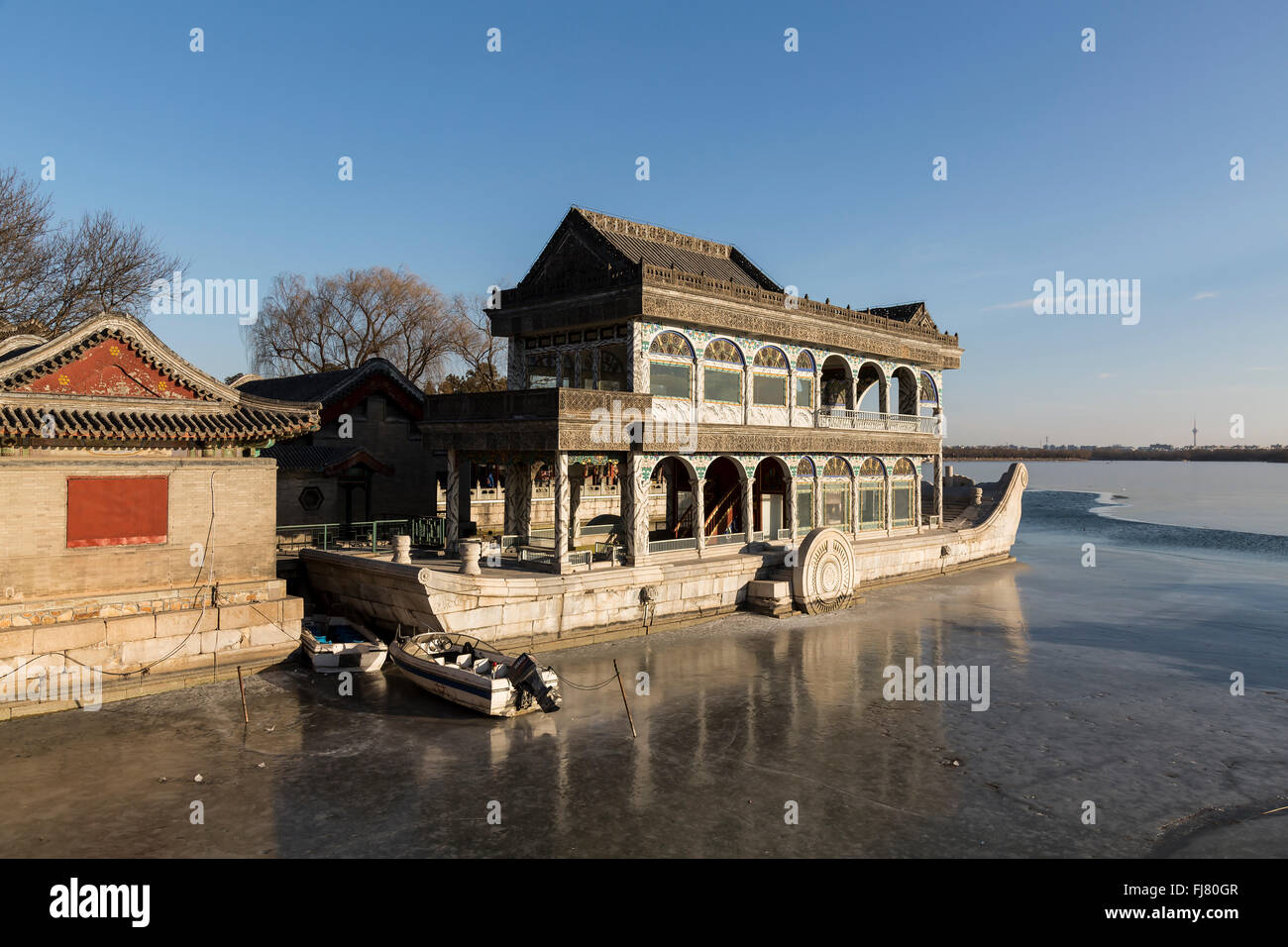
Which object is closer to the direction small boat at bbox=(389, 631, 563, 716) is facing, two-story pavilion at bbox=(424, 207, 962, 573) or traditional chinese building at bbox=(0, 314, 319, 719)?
the traditional chinese building

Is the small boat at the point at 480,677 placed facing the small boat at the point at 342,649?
yes

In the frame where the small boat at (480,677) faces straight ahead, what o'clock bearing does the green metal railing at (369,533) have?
The green metal railing is roughly at 1 o'clock from the small boat.

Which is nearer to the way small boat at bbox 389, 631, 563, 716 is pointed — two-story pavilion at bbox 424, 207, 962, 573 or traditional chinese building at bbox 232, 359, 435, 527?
the traditional chinese building

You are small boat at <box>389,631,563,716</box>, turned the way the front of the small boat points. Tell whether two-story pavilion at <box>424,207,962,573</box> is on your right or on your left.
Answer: on your right

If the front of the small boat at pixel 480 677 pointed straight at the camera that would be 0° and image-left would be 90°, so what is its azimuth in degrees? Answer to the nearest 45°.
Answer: approximately 135°

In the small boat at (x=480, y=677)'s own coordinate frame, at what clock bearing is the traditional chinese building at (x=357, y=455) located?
The traditional chinese building is roughly at 1 o'clock from the small boat.

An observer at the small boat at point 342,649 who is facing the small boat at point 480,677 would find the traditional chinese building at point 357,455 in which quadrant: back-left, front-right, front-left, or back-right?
back-left
